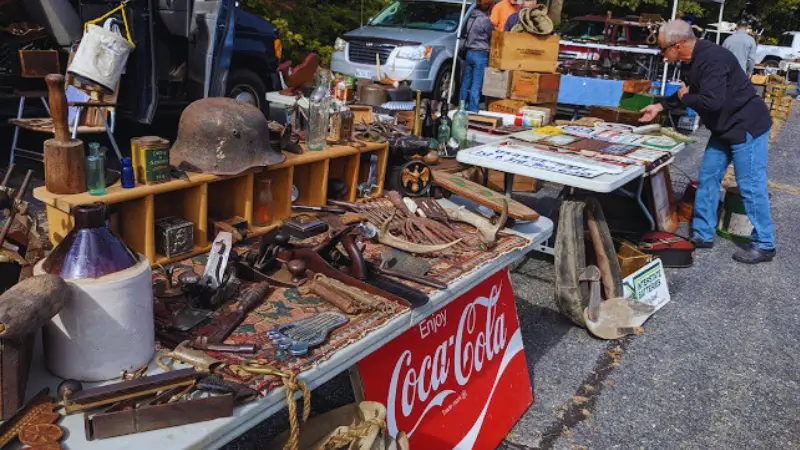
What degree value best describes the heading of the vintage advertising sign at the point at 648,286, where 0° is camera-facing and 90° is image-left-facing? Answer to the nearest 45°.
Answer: approximately 315°

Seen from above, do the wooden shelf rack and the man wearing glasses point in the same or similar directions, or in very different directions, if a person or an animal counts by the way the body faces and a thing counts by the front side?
very different directions

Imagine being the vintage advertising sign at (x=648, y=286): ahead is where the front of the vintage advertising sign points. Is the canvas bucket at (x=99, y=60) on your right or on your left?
on your right

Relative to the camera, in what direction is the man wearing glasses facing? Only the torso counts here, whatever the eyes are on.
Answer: to the viewer's left

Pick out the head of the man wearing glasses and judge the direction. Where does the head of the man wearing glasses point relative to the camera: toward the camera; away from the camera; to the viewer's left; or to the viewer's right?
to the viewer's left

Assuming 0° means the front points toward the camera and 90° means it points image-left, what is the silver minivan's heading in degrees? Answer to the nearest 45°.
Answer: approximately 45°

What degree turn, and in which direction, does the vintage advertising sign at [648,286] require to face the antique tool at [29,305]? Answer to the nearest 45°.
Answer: approximately 45° to its right

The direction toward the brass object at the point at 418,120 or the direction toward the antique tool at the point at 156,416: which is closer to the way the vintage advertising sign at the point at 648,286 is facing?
the antique tool

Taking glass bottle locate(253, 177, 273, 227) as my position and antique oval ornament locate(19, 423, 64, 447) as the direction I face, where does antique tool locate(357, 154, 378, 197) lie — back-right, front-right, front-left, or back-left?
back-left
